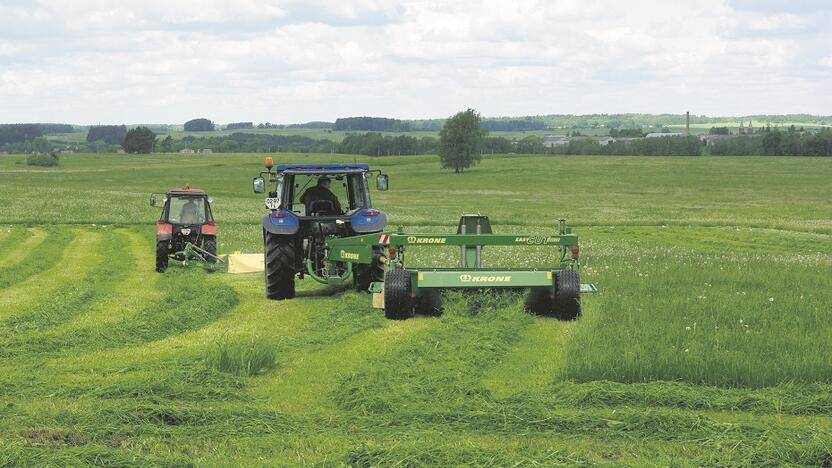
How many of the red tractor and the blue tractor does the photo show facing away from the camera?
2

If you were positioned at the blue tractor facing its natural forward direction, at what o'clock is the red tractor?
The red tractor is roughly at 11 o'clock from the blue tractor.

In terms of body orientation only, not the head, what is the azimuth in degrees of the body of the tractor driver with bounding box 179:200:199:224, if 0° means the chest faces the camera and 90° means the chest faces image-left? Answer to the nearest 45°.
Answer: approximately 180°

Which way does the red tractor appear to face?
away from the camera

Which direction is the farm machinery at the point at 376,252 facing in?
away from the camera

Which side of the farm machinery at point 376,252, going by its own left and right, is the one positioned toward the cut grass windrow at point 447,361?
back

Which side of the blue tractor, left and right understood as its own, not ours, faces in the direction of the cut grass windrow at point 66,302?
left
